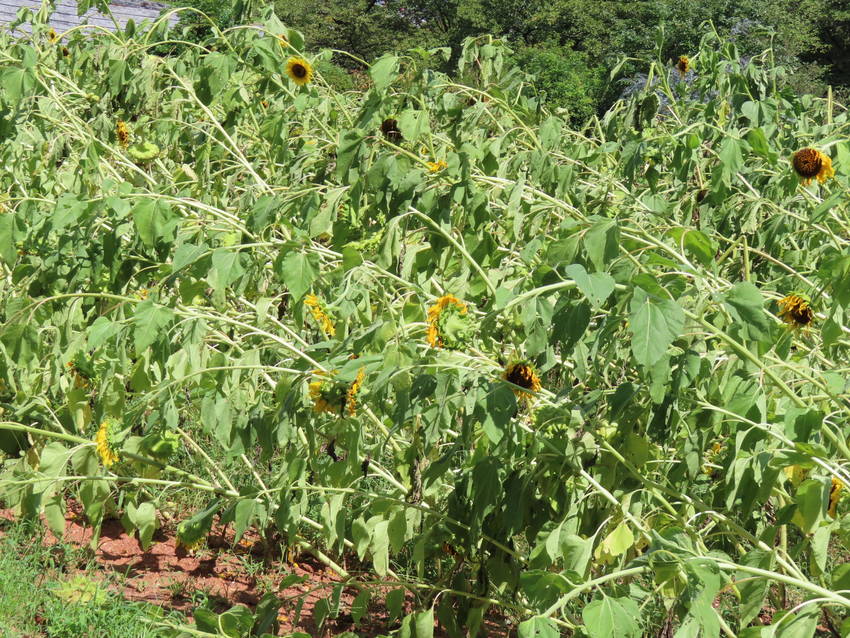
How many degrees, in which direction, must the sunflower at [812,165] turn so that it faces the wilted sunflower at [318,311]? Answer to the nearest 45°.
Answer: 0° — it already faces it

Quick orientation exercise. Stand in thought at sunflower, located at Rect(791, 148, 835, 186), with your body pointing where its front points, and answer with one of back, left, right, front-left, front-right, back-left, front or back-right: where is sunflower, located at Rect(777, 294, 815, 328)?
front-left

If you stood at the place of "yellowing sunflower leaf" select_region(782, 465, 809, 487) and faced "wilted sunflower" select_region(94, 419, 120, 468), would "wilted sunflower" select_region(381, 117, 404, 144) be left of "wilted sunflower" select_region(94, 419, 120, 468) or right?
right

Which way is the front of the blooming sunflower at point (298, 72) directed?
toward the camera

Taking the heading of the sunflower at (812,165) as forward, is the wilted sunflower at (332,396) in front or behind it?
in front

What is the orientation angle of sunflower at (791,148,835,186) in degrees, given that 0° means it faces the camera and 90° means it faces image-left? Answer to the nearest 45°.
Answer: approximately 45°

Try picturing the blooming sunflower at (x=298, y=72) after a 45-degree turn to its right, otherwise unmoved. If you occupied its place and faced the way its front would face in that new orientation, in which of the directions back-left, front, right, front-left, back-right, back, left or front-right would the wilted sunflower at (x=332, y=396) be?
front-left

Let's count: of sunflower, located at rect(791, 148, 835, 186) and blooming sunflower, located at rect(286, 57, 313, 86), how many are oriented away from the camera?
0

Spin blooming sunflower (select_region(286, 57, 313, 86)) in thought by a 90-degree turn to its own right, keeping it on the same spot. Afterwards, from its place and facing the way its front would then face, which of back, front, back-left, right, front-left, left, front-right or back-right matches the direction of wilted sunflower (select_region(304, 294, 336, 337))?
left

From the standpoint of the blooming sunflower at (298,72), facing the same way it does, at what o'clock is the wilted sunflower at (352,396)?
the wilted sunflower at (352,396) is roughly at 12 o'clock from the blooming sunflower at (298,72).

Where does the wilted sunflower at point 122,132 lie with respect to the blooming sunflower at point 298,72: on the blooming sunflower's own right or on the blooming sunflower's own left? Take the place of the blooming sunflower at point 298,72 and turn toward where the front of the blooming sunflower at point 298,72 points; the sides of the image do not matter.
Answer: on the blooming sunflower's own right

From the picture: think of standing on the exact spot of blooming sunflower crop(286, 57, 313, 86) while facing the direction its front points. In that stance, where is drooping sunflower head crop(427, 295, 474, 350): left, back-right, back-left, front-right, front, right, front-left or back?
front

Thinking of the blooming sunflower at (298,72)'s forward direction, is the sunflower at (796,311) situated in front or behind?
in front

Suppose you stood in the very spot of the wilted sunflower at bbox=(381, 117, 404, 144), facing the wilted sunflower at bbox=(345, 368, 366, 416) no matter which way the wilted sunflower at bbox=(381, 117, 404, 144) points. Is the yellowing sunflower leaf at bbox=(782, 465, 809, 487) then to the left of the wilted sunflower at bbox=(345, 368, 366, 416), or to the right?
left
